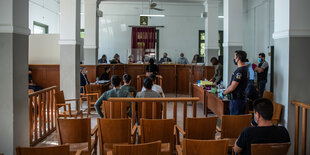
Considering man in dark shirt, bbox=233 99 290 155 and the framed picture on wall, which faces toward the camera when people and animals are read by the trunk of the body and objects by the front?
the framed picture on wall

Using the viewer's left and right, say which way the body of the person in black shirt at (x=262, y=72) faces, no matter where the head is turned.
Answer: facing the viewer and to the left of the viewer

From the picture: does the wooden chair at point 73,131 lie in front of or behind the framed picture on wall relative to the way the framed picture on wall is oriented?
in front

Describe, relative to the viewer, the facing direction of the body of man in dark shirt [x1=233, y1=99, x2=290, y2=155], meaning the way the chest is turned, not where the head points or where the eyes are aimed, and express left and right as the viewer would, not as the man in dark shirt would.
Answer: facing away from the viewer

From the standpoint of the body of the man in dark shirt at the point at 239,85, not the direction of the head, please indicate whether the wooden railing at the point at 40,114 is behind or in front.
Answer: in front

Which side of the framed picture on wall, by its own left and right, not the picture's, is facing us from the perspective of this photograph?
front

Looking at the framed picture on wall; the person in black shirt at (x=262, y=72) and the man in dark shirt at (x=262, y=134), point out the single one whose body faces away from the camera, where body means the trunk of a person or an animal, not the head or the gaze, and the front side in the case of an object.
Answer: the man in dark shirt

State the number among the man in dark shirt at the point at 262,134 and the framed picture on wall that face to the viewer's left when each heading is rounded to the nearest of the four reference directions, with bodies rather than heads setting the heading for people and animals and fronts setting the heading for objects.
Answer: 0
